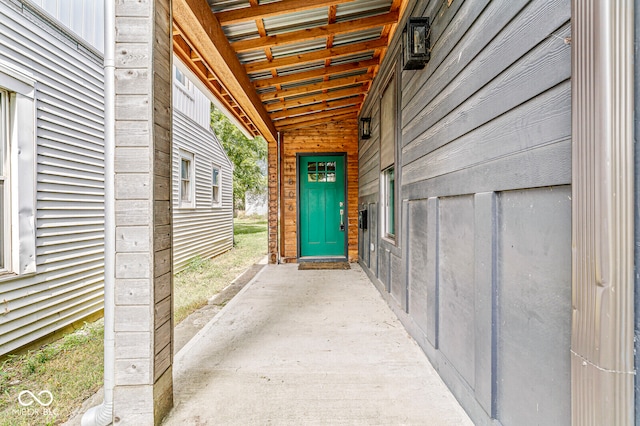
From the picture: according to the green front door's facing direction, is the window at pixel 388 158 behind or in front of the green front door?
in front

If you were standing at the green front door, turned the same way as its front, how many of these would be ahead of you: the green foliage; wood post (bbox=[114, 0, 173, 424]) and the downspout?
2

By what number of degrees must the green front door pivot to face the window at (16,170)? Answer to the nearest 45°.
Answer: approximately 45° to its right

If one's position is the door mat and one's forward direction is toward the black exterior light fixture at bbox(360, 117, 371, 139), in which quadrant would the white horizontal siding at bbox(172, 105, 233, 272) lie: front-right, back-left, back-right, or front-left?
back-right

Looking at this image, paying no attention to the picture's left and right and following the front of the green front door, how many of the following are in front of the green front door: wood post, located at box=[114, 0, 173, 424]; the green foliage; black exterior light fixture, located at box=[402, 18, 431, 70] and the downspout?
3

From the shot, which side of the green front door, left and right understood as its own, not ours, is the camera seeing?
front

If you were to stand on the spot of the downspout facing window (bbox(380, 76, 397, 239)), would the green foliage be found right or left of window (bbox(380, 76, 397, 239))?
left

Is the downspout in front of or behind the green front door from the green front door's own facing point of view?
in front
